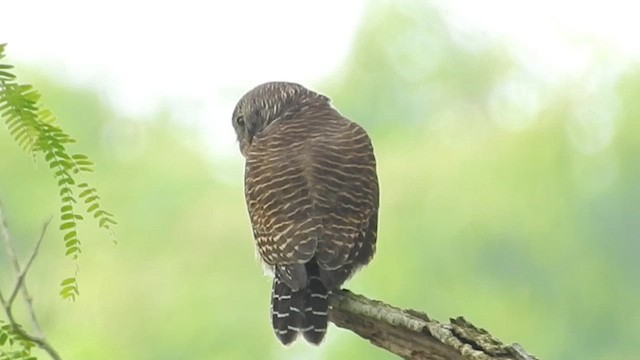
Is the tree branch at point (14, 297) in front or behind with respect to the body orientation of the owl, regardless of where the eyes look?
behind

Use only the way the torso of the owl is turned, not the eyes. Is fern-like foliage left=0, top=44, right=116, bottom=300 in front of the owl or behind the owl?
behind

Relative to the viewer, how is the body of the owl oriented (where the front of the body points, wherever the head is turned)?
away from the camera
